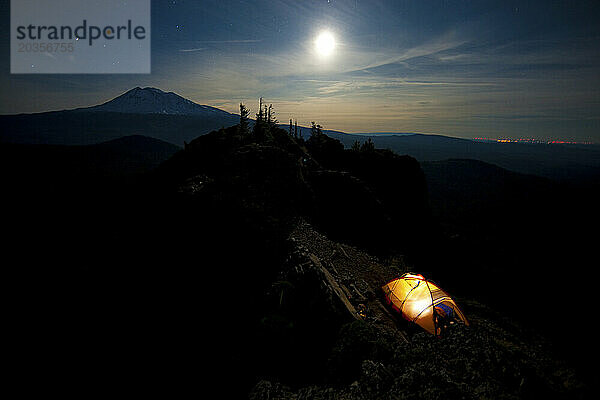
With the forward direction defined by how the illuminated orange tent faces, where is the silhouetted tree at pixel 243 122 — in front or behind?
behind

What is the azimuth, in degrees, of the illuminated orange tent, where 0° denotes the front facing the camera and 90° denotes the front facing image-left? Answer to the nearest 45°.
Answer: approximately 315°
